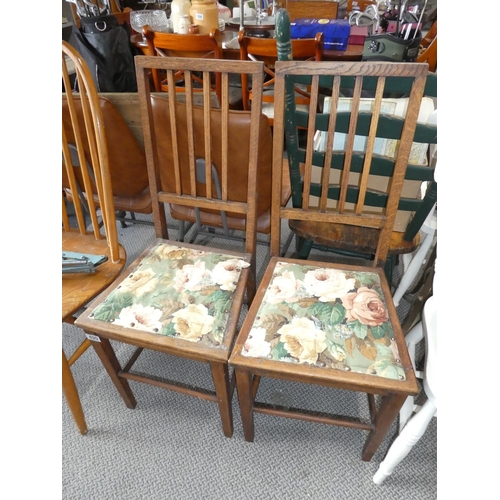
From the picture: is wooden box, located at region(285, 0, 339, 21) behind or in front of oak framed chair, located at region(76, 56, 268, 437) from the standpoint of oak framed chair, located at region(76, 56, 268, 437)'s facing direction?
behind

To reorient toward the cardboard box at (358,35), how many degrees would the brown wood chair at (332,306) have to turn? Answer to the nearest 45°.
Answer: approximately 180°

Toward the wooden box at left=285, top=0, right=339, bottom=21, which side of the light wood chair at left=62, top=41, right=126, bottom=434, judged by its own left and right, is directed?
back

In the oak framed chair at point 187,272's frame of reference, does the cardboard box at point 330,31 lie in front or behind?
behind

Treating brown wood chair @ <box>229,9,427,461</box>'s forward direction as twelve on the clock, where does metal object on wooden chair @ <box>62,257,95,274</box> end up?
The metal object on wooden chair is roughly at 3 o'clock from the brown wood chair.

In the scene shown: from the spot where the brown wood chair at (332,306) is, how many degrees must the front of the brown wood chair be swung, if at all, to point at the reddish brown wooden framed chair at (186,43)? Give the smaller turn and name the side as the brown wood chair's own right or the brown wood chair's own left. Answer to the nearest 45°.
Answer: approximately 135° to the brown wood chair's own right

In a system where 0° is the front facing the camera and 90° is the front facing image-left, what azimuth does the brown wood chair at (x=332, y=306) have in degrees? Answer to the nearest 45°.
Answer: approximately 0°

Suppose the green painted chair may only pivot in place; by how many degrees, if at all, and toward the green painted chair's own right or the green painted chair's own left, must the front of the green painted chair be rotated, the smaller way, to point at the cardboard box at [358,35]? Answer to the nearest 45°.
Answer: approximately 135° to the green painted chair's own right

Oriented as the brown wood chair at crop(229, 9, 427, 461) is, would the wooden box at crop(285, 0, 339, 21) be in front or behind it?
behind

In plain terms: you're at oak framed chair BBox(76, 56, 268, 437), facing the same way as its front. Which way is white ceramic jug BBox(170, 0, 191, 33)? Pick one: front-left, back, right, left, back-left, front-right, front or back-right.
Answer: back-right
